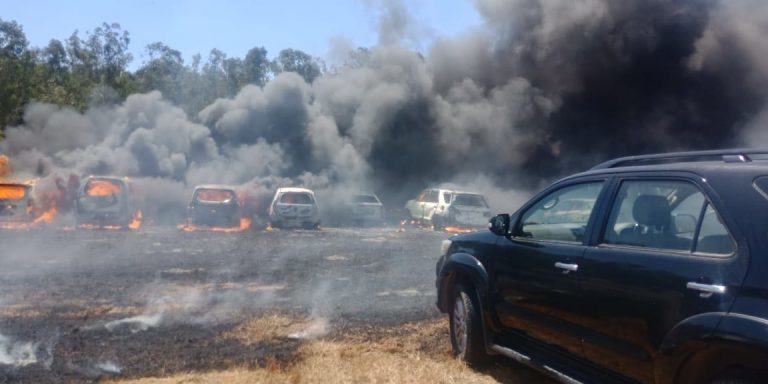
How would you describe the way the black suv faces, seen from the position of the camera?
facing away from the viewer and to the left of the viewer
